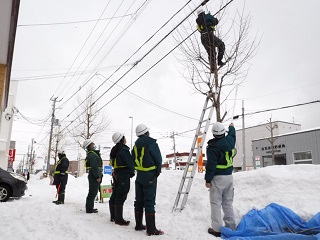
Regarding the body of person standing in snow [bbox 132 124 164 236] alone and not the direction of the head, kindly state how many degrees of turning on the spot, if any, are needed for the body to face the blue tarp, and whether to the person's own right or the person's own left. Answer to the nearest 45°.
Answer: approximately 45° to the person's own right

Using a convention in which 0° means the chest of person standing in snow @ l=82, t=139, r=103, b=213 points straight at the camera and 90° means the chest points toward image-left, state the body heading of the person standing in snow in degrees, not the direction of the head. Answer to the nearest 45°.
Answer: approximately 270°

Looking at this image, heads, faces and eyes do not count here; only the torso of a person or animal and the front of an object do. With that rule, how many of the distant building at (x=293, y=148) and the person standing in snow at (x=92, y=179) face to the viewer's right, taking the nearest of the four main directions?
1

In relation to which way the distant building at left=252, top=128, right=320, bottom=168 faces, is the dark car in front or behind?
in front

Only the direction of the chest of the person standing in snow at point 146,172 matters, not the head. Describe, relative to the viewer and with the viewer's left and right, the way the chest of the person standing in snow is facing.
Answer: facing away from the viewer and to the right of the viewer

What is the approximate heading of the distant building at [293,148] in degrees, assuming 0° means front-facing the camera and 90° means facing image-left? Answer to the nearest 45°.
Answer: approximately 45°

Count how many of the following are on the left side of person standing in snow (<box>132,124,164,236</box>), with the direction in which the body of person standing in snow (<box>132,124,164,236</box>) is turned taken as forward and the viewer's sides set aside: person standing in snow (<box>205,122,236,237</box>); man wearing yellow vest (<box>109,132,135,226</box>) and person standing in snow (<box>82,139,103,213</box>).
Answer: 2
